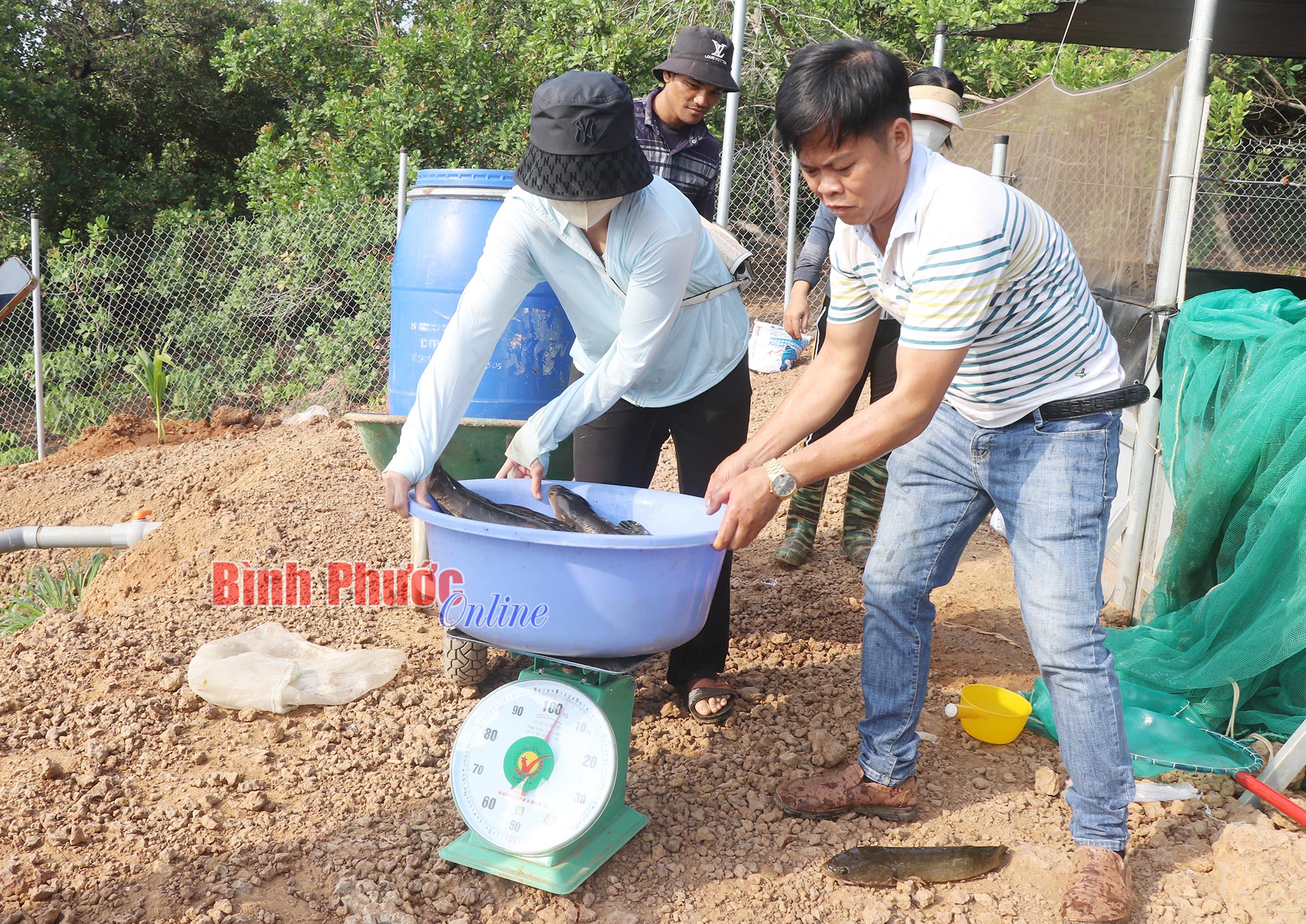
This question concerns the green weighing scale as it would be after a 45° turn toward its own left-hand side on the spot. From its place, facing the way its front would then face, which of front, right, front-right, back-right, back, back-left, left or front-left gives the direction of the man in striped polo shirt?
left

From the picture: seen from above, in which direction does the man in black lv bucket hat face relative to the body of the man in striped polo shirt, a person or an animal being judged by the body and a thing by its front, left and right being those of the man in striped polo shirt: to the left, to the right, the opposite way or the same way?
to the left

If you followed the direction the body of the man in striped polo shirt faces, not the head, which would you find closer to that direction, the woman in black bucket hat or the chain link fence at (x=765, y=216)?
the woman in black bucket hat

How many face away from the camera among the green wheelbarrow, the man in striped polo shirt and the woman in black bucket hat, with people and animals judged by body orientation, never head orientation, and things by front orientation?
0

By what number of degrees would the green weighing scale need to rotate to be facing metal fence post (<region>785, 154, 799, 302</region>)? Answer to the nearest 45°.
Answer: approximately 135° to its right

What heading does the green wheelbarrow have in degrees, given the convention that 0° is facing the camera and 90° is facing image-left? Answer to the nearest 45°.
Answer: approximately 0°

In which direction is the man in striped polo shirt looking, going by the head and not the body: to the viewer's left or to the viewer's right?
to the viewer's left

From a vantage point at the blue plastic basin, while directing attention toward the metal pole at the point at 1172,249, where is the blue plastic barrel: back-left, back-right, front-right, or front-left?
front-left

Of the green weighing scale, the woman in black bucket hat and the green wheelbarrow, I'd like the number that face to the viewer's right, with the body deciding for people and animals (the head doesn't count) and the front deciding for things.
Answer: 0

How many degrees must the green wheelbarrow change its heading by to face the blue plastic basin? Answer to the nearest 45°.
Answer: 0° — it already faces it

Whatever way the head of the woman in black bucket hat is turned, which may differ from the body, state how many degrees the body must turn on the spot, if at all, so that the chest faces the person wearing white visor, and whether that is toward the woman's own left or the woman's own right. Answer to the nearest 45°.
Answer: approximately 180°

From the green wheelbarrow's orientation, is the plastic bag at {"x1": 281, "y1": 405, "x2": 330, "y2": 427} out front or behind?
behind

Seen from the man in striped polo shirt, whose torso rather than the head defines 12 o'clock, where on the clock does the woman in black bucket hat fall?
The woman in black bucket hat is roughly at 2 o'clock from the man in striped polo shirt.

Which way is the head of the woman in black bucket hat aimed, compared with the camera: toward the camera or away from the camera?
toward the camera

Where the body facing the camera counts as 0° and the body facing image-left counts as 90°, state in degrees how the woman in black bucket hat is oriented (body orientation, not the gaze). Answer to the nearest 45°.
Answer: approximately 45°

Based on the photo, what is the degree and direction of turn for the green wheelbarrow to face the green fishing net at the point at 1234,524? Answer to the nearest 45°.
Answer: approximately 90° to its left
